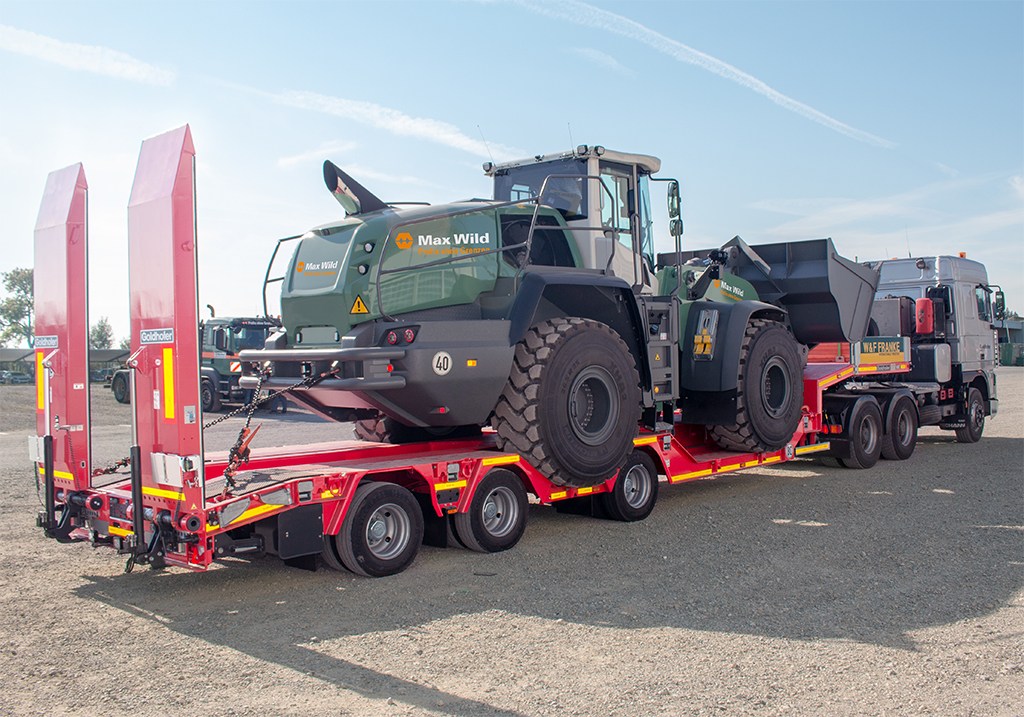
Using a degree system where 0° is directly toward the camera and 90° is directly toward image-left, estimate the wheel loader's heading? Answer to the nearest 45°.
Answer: approximately 225°

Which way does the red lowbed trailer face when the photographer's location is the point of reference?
facing away from the viewer and to the right of the viewer
